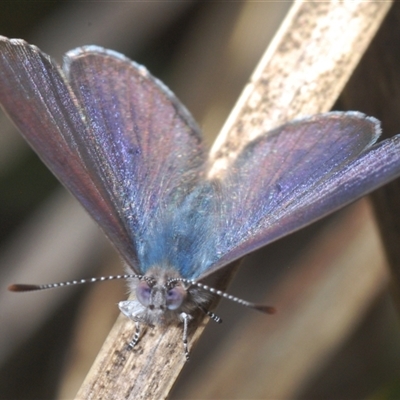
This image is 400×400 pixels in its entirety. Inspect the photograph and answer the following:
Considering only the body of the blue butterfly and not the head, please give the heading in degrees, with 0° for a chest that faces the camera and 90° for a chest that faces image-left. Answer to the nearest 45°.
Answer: approximately 0°
